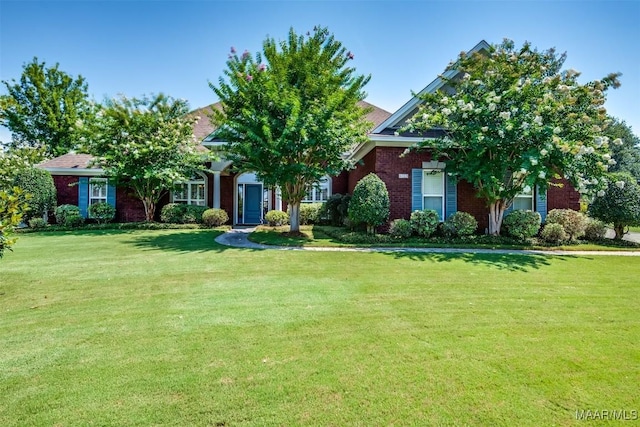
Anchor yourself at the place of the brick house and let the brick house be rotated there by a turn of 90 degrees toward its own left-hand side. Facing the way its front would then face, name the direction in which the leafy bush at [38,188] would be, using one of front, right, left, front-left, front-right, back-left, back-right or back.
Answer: back

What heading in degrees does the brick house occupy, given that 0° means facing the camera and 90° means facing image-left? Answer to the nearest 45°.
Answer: approximately 0°

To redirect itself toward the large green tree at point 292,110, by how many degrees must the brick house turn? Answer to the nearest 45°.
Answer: approximately 45° to its right

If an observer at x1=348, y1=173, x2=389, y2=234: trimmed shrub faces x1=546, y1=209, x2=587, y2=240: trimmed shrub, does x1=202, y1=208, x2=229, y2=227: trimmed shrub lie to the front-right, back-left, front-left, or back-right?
back-left

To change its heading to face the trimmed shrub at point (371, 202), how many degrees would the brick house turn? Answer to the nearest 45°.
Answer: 0° — it already faces it

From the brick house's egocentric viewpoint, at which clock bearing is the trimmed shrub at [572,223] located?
The trimmed shrub is roughly at 10 o'clock from the brick house.

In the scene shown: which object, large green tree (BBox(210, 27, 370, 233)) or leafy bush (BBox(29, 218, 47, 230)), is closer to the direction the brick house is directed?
the large green tree

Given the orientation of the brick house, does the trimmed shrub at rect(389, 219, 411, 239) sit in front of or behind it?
in front

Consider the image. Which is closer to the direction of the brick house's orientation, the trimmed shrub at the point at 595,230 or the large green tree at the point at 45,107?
the trimmed shrub

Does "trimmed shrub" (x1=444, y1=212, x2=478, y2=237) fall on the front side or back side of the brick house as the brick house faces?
on the front side

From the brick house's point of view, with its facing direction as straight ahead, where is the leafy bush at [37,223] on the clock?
The leafy bush is roughly at 3 o'clock from the brick house.

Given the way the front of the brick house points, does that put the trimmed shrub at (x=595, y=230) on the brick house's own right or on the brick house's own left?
on the brick house's own left
